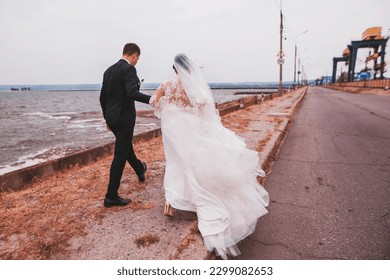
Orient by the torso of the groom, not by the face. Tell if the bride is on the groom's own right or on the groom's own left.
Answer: on the groom's own right

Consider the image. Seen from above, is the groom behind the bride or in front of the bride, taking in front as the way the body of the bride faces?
in front

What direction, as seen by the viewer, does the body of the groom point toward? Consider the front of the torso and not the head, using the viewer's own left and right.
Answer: facing away from the viewer and to the right of the viewer

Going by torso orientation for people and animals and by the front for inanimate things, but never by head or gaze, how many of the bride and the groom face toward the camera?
0

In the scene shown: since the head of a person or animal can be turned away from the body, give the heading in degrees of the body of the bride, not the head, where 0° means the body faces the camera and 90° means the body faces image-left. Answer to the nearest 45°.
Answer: approximately 135°
